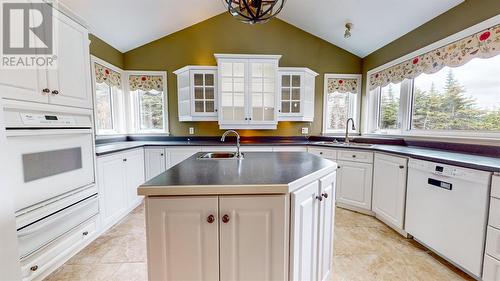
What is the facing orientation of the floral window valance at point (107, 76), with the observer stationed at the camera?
facing the viewer and to the right of the viewer

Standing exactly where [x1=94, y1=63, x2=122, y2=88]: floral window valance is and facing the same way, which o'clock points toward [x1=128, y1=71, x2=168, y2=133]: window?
The window is roughly at 10 o'clock from the floral window valance.

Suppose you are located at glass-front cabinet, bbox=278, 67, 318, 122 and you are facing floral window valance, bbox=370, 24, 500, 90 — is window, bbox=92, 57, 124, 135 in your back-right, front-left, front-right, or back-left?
back-right

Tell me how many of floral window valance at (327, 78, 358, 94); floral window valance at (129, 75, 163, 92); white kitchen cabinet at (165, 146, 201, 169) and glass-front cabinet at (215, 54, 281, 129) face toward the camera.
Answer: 4

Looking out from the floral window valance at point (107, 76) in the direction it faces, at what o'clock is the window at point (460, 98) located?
The window is roughly at 12 o'clock from the floral window valance.

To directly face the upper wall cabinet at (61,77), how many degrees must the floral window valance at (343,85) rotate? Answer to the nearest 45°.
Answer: approximately 45° to its right

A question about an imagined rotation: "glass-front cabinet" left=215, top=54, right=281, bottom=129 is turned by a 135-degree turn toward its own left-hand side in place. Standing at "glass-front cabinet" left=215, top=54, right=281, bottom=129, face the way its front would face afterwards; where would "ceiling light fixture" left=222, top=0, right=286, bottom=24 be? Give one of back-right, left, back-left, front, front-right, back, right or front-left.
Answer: back-right

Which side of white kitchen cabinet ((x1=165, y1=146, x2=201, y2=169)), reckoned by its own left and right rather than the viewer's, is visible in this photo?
front

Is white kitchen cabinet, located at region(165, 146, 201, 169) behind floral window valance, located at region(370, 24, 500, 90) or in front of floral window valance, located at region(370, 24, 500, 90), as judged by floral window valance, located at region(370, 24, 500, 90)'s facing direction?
in front

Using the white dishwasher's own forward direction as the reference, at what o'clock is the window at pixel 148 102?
The window is roughly at 1 o'clock from the white dishwasher.

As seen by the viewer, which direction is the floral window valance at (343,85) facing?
toward the camera

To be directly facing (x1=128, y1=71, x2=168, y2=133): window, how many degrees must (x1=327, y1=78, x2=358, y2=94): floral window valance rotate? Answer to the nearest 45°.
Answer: approximately 45° to its right

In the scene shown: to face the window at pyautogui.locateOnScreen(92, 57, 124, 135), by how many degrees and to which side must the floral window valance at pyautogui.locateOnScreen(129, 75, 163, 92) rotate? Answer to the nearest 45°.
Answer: approximately 90° to its right

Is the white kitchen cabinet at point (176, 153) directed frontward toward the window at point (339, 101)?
no

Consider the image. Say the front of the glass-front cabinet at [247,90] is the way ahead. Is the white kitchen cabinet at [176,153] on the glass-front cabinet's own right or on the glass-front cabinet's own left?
on the glass-front cabinet's own right

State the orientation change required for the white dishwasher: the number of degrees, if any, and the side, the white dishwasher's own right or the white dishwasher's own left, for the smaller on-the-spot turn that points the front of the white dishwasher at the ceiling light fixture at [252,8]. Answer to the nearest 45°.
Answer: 0° — it already faces it

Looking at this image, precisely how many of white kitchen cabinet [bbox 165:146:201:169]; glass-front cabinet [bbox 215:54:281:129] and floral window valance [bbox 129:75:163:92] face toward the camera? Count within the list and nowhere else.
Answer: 3

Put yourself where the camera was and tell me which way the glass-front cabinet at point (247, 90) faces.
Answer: facing the viewer

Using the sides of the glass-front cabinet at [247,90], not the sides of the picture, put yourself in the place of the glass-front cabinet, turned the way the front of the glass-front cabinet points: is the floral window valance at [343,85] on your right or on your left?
on your left
